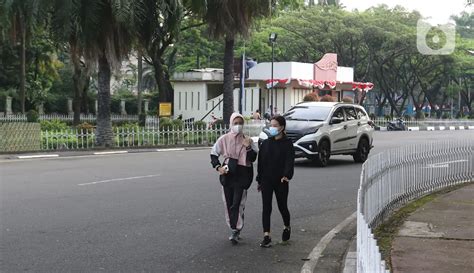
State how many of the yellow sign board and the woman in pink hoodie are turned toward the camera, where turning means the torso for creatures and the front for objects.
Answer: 2

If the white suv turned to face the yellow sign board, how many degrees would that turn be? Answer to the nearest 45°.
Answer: approximately 90° to its right

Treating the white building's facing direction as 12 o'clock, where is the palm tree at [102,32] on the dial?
The palm tree is roughly at 2 o'clock from the white building.

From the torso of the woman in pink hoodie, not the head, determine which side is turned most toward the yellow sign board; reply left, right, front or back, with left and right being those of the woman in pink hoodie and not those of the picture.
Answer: back

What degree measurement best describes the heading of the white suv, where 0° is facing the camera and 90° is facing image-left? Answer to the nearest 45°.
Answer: approximately 45°

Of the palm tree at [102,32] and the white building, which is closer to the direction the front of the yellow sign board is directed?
the palm tree

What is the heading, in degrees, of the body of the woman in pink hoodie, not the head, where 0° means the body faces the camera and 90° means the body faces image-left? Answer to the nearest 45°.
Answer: approximately 0°

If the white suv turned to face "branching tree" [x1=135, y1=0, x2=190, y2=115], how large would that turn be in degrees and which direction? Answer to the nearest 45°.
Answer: approximately 90° to its right

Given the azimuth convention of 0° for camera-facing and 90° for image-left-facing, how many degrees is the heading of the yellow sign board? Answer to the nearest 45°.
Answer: approximately 0°
